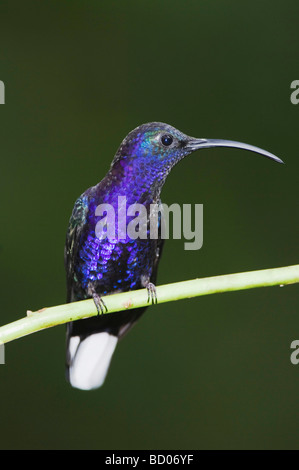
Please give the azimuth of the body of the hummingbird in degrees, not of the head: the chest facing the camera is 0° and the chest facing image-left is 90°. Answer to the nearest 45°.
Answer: approximately 315°
